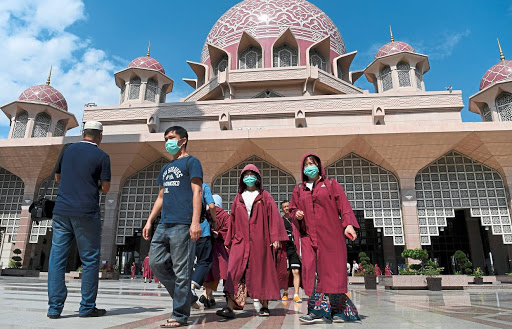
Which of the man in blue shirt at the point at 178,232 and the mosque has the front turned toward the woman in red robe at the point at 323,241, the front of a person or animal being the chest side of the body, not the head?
the mosque

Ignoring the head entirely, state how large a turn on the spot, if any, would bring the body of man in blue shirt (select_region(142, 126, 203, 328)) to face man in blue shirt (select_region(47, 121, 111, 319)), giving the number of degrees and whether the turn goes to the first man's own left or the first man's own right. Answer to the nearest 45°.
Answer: approximately 90° to the first man's own right

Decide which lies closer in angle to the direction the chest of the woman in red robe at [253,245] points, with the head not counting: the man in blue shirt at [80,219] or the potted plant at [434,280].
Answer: the man in blue shirt

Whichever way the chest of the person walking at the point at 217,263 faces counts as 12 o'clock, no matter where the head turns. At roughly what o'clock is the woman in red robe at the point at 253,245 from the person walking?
The woman in red robe is roughly at 10 o'clock from the person walking.

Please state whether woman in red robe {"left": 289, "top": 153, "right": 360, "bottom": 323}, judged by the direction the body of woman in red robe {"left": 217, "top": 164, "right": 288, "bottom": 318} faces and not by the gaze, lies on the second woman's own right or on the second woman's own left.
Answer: on the second woman's own left

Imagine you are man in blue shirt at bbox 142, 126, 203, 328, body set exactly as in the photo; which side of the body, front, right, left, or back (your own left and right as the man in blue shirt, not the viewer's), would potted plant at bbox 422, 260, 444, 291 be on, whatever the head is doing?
back

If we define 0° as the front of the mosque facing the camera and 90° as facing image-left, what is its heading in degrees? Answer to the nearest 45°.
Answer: approximately 0°

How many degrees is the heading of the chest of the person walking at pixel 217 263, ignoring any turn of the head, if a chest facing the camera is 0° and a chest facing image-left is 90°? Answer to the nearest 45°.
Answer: approximately 45°

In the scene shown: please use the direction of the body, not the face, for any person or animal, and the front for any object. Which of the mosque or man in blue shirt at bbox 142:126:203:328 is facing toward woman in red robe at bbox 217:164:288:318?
the mosque

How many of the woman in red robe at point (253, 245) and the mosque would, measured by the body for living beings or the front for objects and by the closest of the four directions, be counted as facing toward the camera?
2
